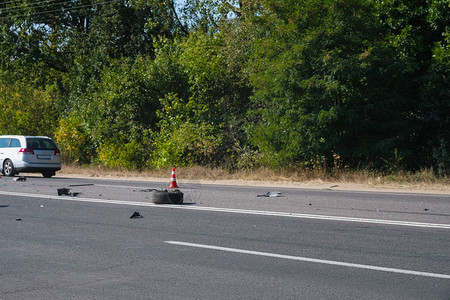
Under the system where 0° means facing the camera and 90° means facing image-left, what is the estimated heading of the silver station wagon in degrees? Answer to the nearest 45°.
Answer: approximately 135°

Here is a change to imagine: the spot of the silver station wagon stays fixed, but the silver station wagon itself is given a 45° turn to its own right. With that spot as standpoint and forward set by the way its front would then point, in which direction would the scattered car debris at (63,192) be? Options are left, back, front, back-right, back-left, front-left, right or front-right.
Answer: back

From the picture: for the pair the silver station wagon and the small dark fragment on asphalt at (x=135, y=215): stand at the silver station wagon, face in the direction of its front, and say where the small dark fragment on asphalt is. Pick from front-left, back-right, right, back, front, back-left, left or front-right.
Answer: back-left

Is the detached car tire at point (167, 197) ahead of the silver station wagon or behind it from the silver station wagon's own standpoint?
behind
